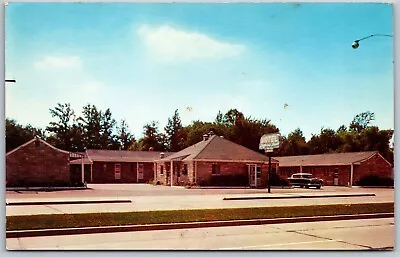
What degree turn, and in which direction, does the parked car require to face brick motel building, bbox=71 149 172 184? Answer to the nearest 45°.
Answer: approximately 135° to its right

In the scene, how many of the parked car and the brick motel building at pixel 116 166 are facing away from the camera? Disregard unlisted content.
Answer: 0

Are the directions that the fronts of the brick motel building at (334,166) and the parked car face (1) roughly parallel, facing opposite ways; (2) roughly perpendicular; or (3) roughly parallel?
roughly perpendicular

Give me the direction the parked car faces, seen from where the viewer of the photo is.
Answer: facing the viewer and to the right of the viewer

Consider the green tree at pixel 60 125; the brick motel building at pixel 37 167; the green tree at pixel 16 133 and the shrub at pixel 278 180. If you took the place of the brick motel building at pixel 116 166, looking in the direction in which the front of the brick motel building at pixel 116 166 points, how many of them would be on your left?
1

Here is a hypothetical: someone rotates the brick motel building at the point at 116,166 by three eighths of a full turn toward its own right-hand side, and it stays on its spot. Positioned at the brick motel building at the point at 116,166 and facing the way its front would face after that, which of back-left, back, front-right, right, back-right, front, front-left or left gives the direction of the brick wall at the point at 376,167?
back-right

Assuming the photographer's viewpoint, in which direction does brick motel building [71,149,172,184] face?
facing the viewer

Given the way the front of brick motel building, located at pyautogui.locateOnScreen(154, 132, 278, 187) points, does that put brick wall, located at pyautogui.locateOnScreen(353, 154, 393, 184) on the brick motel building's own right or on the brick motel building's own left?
on the brick motel building's own left

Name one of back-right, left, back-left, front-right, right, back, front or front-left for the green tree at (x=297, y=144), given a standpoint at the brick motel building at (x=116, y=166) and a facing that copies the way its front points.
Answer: left

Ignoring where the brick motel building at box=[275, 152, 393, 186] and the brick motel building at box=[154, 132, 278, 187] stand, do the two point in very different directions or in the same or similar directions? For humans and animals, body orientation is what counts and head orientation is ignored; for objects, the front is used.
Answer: same or similar directions

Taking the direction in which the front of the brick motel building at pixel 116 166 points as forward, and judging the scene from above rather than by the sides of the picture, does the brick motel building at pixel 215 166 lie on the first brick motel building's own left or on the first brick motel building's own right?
on the first brick motel building's own left

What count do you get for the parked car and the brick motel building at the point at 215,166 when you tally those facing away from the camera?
0

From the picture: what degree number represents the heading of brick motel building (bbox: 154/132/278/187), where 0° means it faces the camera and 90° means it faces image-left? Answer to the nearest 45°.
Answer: approximately 45°
